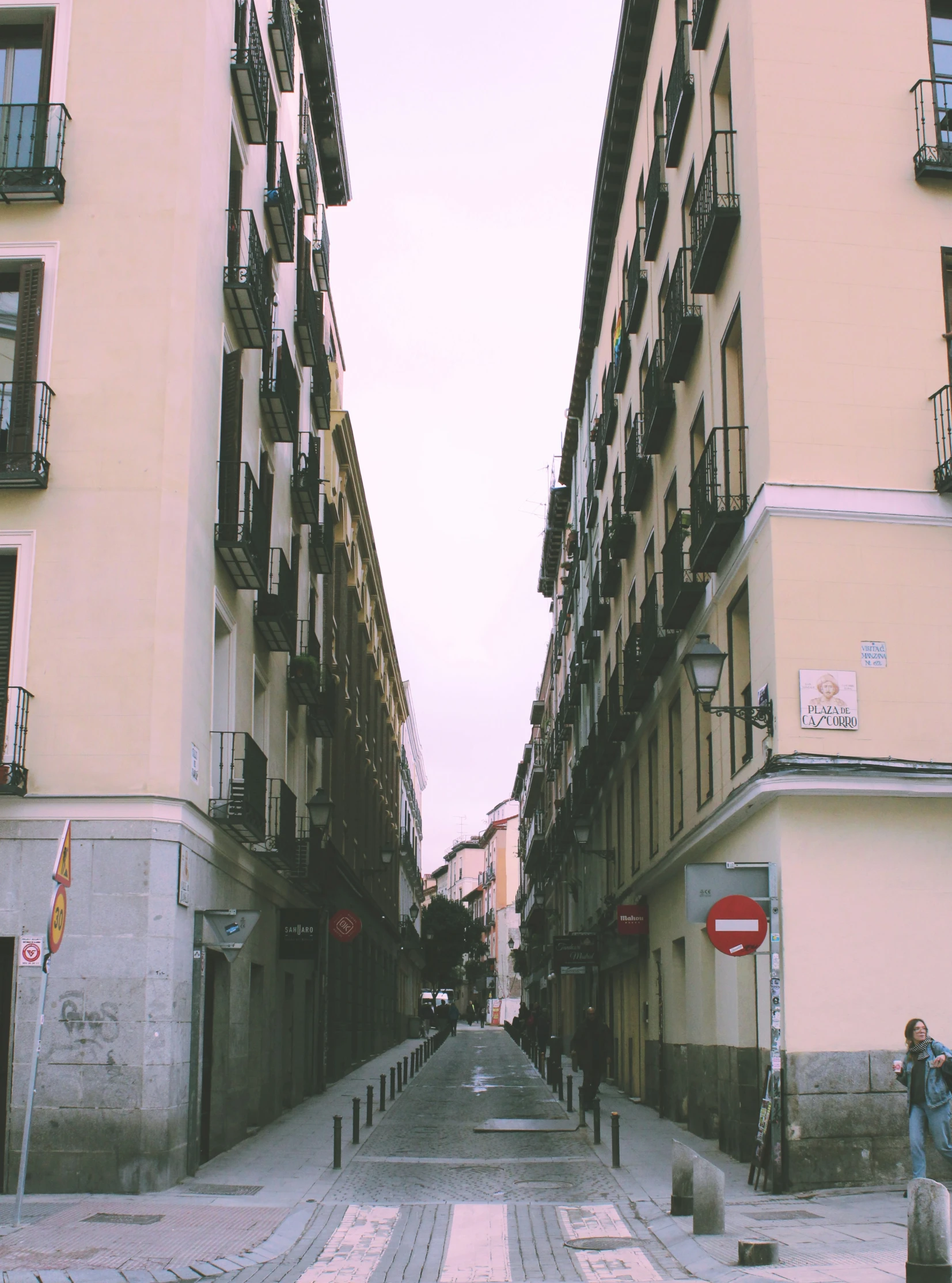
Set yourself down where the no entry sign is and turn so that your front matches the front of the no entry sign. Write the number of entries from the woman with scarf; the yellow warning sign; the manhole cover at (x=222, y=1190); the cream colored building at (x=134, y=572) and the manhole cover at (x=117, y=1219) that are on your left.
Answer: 1

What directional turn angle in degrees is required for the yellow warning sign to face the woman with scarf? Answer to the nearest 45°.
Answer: approximately 45° to its left

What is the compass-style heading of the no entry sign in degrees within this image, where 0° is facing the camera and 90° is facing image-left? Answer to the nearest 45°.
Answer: approximately 0°

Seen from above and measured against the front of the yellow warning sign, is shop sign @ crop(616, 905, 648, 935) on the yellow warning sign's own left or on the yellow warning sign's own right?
on the yellow warning sign's own left

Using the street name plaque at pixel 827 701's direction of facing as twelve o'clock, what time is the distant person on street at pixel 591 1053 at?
The distant person on street is roughly at 5 o'clock from the street name plaque.

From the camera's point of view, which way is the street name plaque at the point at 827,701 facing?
toward the camera

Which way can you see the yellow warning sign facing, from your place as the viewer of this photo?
facing the viewer and to the right of the viewer

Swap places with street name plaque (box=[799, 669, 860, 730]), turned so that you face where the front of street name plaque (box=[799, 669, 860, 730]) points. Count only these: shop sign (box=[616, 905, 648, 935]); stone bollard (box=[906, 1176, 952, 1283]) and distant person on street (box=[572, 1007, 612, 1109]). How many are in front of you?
1

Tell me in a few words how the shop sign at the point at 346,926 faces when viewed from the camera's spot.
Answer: facing the viewer

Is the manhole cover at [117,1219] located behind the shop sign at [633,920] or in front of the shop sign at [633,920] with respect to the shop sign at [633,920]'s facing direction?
in front

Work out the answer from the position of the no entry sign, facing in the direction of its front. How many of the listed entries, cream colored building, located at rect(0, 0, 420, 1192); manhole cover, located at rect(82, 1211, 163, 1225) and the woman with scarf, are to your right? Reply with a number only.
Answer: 2

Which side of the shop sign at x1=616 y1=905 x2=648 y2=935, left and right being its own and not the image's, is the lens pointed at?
front
